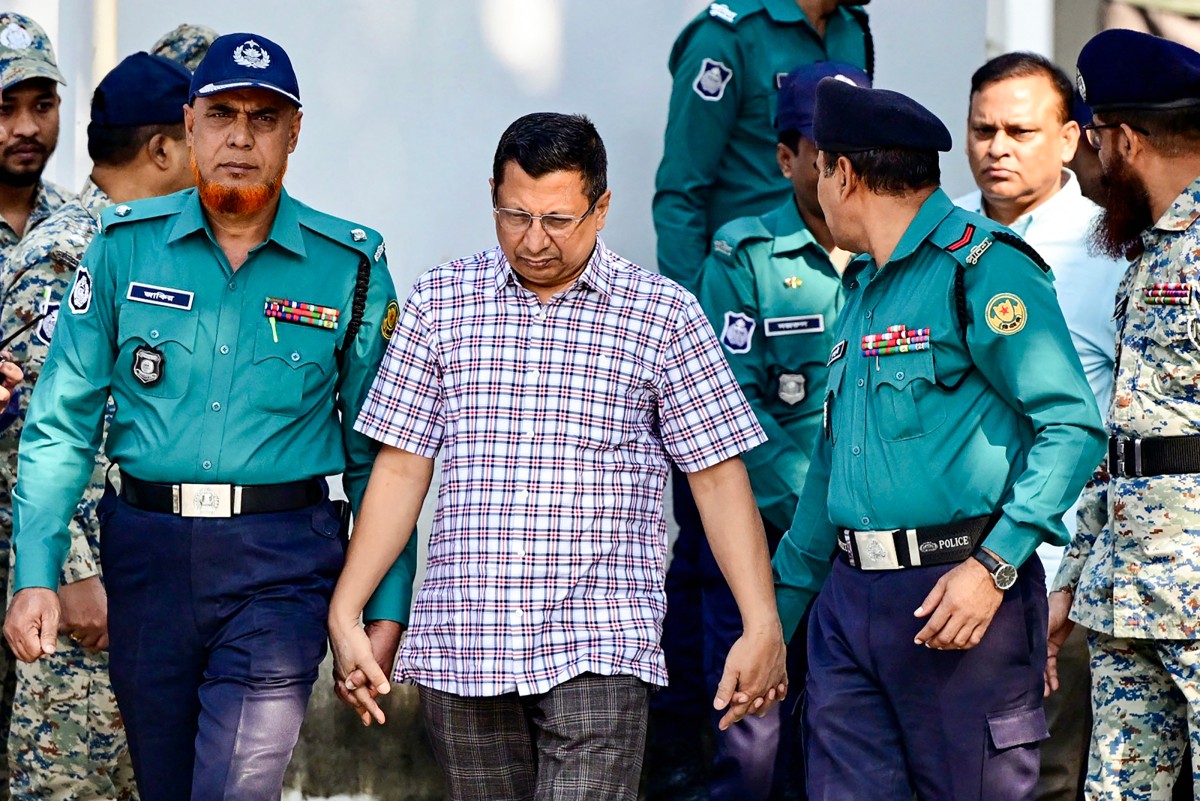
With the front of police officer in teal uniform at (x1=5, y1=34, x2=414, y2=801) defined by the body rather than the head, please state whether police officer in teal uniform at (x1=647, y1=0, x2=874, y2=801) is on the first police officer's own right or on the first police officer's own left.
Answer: on the first police officer's own left

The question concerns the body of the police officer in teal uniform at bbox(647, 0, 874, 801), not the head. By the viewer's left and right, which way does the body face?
facing the viewer and to the right of the viewer

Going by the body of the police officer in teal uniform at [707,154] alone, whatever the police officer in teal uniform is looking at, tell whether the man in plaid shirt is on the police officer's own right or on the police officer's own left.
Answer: on the police officer's own right

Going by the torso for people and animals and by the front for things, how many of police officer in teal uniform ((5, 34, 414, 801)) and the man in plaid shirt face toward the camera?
2

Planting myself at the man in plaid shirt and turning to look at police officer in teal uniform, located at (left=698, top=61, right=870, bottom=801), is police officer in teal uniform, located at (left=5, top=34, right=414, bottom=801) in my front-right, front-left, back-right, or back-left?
back-left

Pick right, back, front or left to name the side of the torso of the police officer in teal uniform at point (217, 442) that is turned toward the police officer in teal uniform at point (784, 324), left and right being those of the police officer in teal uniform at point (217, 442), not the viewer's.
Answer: left

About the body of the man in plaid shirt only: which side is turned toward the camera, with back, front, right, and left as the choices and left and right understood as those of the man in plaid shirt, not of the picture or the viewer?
front

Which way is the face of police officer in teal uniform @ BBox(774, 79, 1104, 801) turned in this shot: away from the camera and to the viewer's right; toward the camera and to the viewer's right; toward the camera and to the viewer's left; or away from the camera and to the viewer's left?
away from the camera and to the viewer's left
